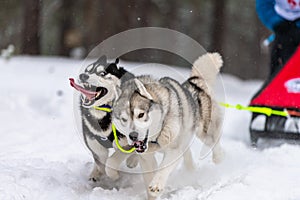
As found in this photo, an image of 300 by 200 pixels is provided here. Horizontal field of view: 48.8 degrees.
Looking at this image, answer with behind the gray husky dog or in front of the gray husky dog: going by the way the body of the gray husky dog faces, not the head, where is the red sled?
behind

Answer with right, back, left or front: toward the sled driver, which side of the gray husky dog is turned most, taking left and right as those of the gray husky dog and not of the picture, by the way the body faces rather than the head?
back

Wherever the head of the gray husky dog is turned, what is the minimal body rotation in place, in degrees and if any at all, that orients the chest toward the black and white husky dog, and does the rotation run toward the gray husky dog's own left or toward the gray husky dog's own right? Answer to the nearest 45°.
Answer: approximately 45° to the gray husky dog's own right

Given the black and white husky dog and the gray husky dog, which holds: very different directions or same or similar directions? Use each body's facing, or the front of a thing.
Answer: same or similar directions

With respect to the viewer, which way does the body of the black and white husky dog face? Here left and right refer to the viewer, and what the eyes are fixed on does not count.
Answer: facing the viewer and to the left of the viewer

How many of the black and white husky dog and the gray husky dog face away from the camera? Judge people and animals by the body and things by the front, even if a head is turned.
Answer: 0

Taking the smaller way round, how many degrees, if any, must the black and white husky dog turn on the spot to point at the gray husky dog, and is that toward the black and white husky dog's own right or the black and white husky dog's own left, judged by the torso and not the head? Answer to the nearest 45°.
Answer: approximately 135° to the black and white husky dog's own left

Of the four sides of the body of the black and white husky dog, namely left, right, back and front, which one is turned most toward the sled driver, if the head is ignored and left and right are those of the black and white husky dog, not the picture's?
back

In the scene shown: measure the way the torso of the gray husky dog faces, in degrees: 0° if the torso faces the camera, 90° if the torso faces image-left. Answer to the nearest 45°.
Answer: approximately 45°
